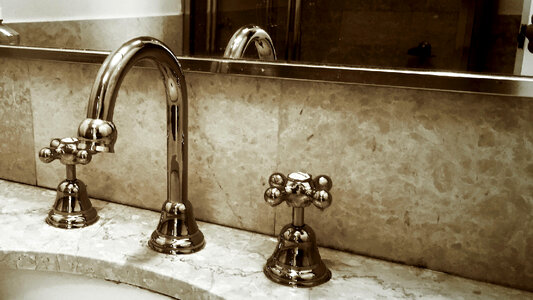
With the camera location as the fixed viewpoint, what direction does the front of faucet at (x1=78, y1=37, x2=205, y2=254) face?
facing the viewer and to the left of the viewer
